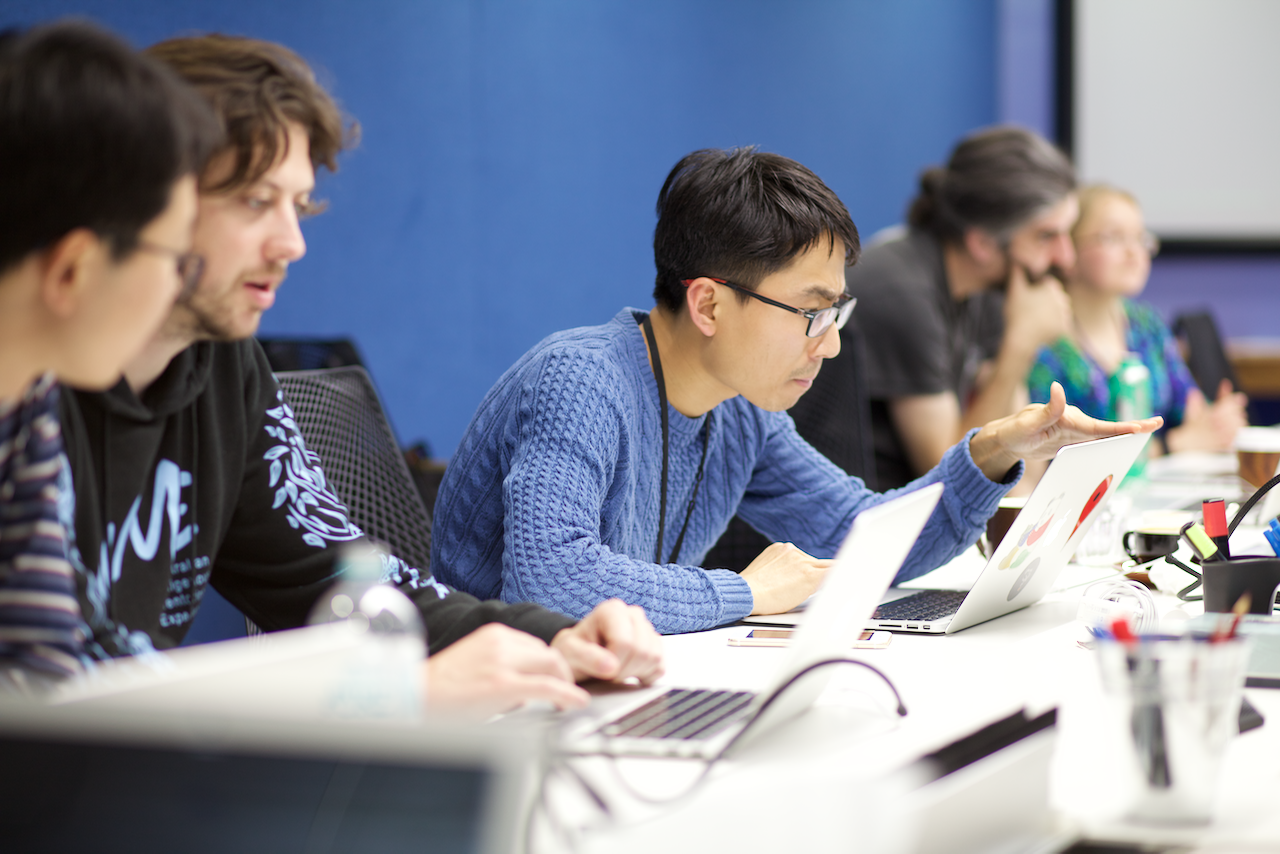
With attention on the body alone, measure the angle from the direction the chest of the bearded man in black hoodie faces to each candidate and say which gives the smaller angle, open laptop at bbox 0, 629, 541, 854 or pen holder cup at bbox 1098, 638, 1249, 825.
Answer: the pen holder cup

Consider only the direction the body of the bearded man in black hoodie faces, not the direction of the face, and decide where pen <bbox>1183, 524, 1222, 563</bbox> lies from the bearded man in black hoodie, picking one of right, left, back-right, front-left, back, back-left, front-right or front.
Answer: front-left

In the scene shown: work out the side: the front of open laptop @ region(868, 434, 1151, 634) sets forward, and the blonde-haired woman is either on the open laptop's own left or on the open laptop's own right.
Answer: on the open laptop's own right

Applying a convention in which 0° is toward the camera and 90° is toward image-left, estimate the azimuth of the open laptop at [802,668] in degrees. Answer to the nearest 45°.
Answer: approximately 135°

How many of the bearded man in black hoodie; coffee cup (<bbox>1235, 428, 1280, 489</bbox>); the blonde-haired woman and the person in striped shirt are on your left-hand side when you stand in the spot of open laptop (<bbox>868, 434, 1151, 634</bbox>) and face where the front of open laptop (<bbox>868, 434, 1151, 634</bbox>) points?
2
